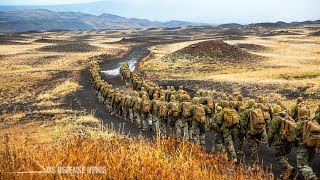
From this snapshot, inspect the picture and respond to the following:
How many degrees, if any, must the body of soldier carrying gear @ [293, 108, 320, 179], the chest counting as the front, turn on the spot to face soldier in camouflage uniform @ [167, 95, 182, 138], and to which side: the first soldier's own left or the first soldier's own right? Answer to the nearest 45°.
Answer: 0° — they already face them

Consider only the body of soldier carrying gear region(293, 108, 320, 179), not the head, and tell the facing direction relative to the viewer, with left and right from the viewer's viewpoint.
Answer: facing away from the viewer and to the left of the viewer

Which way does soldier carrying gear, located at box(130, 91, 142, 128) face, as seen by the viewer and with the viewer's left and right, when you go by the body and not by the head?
facing away from the viewer and to the left of the viewer

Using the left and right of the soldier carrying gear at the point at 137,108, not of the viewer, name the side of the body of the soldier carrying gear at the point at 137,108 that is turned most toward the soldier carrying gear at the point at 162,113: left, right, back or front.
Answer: back

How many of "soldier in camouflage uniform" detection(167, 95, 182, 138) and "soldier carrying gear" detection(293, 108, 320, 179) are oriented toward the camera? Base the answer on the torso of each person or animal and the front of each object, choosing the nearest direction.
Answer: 0

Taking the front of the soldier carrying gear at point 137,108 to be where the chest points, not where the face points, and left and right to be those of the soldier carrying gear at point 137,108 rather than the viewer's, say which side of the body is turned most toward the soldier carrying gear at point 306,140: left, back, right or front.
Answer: back

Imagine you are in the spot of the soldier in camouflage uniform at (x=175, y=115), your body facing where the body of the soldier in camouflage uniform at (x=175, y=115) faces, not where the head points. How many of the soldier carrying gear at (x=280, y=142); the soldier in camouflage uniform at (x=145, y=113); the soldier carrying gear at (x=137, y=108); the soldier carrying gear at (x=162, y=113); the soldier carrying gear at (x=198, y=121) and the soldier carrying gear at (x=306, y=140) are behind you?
3

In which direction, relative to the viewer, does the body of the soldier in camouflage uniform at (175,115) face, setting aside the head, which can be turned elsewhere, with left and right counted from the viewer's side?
facing away from the viewer and to the left of the viewer

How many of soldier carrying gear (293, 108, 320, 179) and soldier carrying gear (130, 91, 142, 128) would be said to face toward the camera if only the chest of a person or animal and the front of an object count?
0

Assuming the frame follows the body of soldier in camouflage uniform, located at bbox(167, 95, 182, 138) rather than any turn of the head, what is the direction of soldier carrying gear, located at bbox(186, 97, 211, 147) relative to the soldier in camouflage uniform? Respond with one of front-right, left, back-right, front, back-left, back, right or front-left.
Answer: back

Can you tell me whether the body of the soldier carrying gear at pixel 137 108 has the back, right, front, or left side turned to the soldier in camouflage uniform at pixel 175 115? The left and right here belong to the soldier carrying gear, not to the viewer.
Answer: back
